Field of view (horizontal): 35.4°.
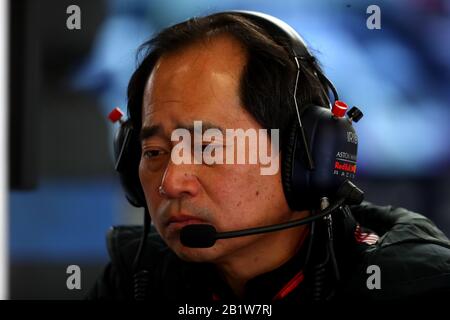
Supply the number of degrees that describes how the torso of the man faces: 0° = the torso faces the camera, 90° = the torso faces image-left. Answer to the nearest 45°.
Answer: approximately 45°
